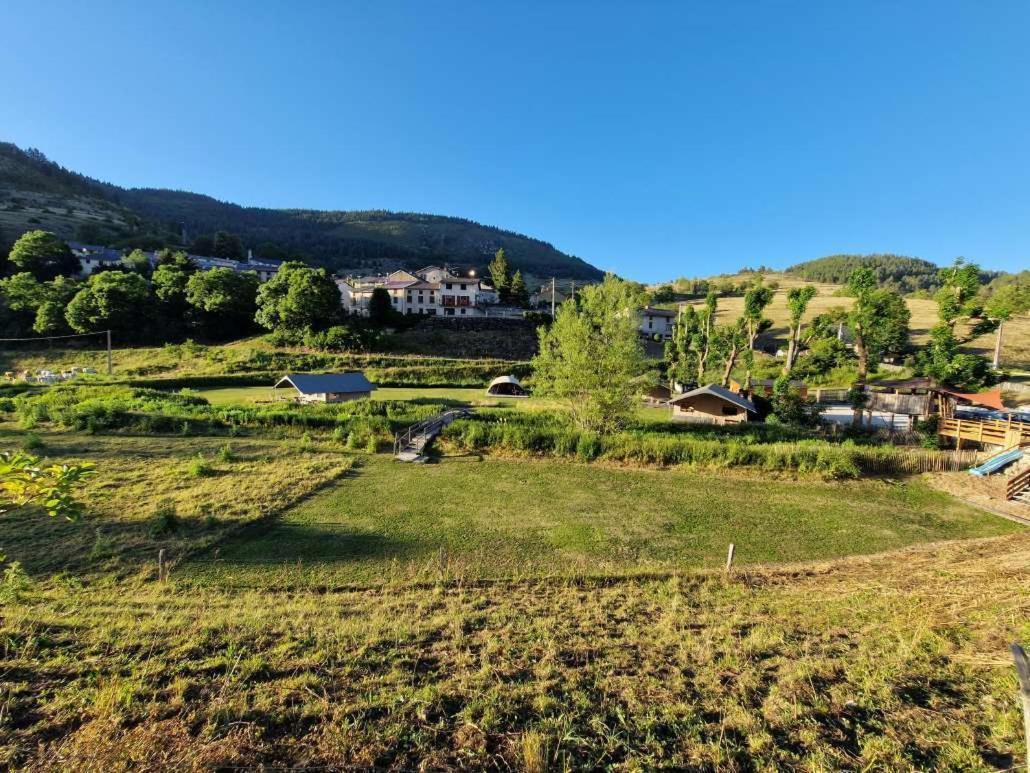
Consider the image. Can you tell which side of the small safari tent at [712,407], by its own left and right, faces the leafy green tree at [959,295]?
left

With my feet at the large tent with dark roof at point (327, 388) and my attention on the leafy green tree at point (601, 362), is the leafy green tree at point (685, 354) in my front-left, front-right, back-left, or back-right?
front-left

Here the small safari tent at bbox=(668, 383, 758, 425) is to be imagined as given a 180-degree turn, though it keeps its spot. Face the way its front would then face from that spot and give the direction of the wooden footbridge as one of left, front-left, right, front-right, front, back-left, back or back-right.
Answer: back-left

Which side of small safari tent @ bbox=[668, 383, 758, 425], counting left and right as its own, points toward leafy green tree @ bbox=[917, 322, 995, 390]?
left

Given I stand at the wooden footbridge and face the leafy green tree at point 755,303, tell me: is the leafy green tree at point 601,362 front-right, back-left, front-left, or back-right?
front-right

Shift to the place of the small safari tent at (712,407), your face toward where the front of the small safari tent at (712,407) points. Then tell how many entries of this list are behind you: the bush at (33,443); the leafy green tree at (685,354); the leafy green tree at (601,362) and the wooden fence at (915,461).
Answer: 1

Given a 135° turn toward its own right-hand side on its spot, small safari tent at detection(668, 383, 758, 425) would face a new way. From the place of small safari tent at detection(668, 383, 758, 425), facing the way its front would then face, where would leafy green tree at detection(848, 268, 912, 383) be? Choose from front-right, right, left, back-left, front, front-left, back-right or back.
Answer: back-right

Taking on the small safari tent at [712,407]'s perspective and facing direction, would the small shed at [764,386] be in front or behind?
behind

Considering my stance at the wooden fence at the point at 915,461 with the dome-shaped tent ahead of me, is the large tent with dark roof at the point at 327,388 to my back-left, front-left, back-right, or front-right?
front-left

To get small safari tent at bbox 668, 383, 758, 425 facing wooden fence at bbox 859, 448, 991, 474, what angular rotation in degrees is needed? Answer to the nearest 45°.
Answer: approximately 45° to its left

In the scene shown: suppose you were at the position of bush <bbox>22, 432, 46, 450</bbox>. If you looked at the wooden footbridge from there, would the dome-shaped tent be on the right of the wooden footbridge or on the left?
left

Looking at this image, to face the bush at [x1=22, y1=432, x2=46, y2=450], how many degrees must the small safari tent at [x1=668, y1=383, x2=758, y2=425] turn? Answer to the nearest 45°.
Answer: approximately 45° to its right

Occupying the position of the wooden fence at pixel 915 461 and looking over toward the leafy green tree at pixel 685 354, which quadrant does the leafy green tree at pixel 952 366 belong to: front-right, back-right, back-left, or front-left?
front-right
